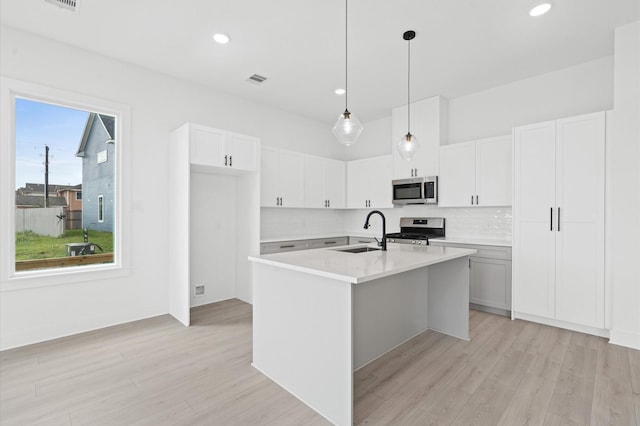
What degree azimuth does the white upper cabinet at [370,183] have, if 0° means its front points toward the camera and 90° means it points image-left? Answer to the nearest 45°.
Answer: approximately 45°

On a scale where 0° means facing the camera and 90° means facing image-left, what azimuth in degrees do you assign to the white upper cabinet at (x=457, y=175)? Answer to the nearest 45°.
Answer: approximately 45°

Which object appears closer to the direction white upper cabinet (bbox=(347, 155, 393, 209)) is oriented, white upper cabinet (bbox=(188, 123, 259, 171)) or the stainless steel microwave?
the white upper cabinet

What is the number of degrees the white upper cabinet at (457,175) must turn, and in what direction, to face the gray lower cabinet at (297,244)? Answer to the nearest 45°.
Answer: approximately 45° to its right

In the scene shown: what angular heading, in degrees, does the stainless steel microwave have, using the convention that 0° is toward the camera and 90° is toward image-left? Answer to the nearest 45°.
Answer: approximately 45°
